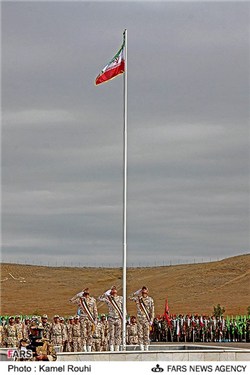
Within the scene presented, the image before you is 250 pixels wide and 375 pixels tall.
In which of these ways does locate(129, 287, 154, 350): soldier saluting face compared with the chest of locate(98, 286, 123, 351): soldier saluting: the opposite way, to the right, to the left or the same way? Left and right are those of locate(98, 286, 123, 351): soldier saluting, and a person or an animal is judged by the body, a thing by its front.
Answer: the same way

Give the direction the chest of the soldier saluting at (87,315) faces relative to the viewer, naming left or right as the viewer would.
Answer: facing the viewer

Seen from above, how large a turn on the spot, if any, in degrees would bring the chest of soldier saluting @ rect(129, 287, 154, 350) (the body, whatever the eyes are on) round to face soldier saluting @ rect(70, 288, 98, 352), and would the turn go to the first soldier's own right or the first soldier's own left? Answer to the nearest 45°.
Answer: approximately 90° to the first soldier's own right

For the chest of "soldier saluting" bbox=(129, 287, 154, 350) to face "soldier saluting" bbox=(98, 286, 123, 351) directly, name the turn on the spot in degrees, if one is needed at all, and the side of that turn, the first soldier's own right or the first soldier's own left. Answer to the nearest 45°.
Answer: approximately 90° to the first soldier's own right

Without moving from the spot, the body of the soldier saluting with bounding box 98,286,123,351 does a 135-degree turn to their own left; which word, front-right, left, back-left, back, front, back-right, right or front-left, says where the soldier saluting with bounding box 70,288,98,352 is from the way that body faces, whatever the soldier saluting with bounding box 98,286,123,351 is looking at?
left

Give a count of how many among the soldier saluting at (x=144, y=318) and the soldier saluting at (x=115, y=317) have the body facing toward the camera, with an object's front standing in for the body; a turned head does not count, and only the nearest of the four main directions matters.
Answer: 2

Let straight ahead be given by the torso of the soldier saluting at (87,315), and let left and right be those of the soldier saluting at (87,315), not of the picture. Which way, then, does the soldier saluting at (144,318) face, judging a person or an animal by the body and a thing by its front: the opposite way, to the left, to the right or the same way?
the same way

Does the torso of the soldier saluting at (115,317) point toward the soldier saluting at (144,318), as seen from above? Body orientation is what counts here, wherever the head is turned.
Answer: no

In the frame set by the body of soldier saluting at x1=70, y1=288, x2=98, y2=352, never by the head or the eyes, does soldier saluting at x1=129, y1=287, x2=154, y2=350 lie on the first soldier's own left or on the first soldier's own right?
on the first soldier's own left

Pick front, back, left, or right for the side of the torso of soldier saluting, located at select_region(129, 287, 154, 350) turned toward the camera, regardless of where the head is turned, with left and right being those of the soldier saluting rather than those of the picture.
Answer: front
